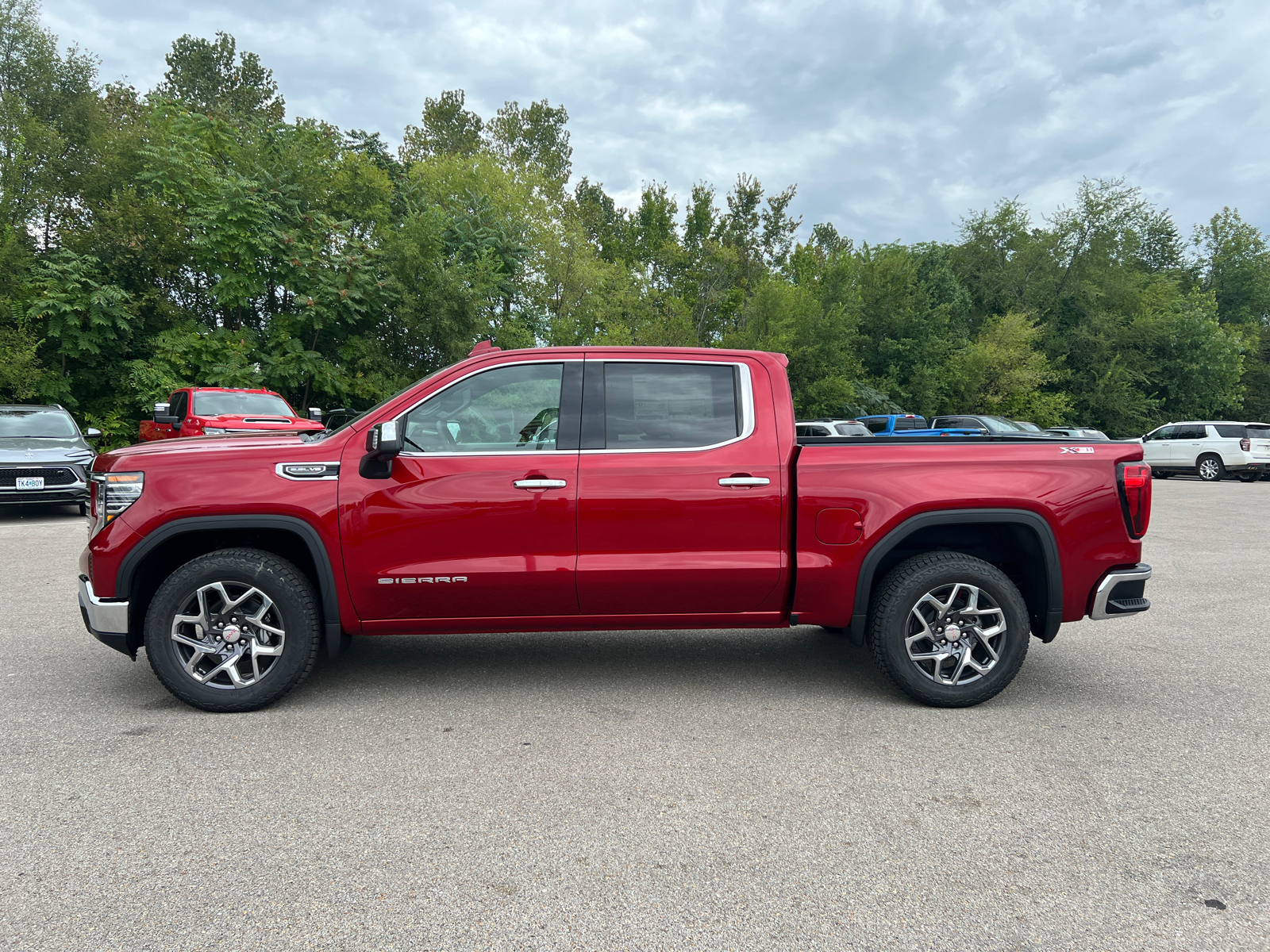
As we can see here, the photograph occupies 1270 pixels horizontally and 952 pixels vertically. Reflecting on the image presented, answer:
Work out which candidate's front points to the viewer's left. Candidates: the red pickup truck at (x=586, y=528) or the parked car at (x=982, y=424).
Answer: the red pickup truck

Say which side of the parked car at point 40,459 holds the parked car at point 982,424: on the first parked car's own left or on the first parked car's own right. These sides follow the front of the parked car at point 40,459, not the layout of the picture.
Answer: on the first parked car's own left

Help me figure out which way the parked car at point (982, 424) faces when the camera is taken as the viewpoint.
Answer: facing the viewer and to the right of the viewer

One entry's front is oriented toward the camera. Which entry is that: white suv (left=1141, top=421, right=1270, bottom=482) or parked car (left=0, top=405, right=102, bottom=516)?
the parked car

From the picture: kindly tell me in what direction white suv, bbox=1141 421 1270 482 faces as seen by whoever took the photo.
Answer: facing away from the viewer and to the left of the viewer

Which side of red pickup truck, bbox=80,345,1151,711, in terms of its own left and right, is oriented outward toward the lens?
left

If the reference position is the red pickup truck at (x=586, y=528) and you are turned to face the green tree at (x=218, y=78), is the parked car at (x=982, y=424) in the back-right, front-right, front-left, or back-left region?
front-right

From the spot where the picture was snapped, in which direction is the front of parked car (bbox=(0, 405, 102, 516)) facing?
facing the viewer

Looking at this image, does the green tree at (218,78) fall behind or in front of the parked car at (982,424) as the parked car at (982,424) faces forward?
behind
